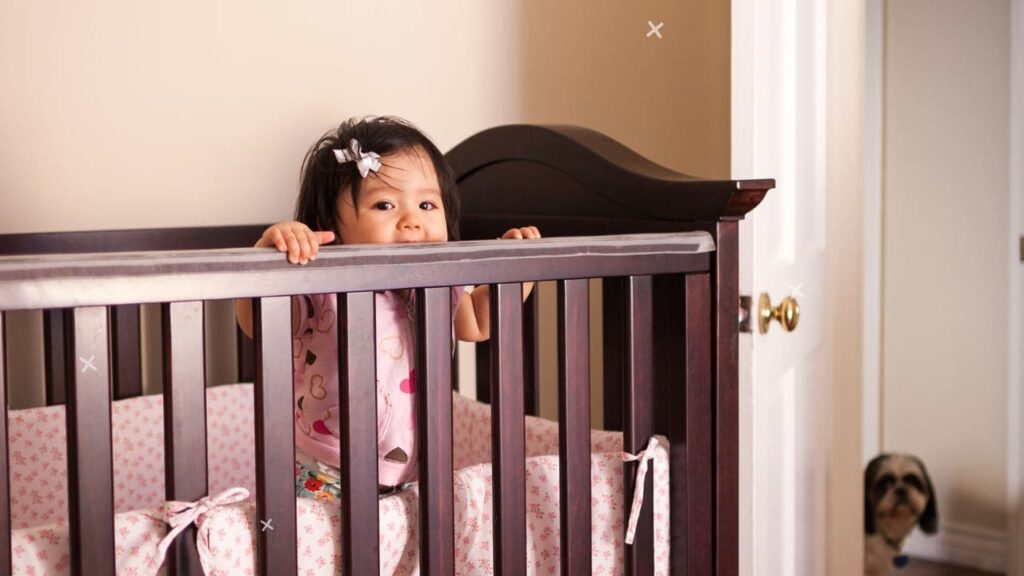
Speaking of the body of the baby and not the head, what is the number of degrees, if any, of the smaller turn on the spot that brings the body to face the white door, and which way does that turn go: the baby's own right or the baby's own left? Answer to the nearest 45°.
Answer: approximately 135° to the baby's own left

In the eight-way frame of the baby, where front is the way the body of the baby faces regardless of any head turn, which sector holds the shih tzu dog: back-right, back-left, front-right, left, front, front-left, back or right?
back-left

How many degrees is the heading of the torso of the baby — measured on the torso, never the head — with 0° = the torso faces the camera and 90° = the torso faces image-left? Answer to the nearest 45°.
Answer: approximately 0°
